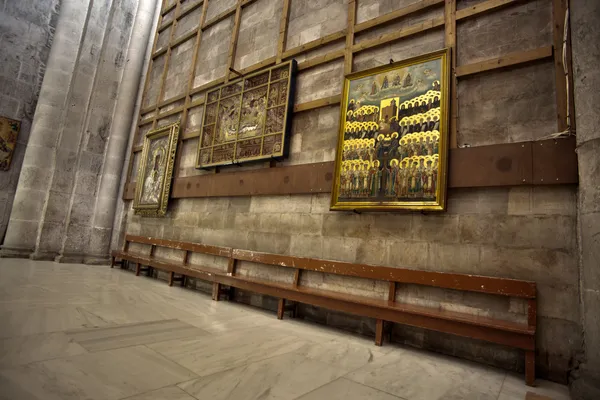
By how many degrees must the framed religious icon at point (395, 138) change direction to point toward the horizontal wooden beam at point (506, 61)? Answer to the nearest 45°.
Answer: approximately 135° to its left

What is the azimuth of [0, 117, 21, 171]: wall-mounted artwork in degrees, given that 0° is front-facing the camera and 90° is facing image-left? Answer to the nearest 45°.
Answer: approximately 315°

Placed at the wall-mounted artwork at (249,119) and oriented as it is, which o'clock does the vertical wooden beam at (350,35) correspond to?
The vertical wooden beam is roughly at 9 o'clock from the wall-mounted artwork.

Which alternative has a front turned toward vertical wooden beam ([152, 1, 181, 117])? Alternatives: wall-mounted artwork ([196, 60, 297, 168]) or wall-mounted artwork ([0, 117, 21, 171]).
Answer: wall-mounted artwork ([0, 117, 21, 171])

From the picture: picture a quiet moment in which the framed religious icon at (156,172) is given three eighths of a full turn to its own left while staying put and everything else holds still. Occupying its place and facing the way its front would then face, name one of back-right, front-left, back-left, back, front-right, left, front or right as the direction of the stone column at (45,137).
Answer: back-left

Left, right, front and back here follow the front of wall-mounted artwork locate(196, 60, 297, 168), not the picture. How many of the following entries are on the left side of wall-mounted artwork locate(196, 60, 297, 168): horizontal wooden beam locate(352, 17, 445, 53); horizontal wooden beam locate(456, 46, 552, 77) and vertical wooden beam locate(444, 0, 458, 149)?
3

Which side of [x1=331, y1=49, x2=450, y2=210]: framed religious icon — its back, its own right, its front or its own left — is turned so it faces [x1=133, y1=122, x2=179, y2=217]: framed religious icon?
right

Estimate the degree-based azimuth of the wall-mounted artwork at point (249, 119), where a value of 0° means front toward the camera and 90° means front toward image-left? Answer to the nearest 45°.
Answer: approximately 45°

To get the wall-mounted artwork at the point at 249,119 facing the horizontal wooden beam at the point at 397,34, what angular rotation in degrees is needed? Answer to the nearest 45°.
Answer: approximately 90° to its left

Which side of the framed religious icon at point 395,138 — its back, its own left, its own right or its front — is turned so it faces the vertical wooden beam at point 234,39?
right

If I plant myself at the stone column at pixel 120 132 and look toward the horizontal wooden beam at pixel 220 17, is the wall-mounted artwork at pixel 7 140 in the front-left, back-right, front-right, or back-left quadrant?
back-right

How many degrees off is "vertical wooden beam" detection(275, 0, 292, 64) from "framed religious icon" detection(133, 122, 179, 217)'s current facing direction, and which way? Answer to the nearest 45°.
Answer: approximately 90° to its left
